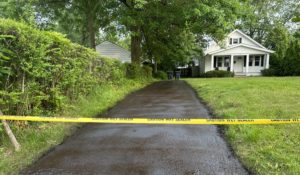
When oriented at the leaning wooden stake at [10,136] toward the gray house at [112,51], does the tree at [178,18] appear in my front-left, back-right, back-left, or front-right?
front-right

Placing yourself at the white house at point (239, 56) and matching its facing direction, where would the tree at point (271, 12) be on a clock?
The tree is roughly at 7 o'clock from the white house.

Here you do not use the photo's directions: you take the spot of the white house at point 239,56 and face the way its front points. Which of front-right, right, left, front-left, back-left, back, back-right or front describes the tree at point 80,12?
front-right

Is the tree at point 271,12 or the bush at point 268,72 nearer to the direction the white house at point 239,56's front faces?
the bush

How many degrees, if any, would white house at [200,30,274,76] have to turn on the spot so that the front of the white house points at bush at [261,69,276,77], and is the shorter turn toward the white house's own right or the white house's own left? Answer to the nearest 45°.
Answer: approximately 45° to the white house's own left

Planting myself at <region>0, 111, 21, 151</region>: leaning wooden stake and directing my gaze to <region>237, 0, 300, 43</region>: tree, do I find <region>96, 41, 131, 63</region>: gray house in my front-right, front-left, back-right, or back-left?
front-left

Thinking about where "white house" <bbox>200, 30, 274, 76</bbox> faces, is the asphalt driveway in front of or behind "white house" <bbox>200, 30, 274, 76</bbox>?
in front

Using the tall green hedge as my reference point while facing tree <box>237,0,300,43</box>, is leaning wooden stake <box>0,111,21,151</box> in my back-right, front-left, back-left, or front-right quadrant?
back-right

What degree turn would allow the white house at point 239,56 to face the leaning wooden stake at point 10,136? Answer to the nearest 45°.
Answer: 0° — it already faces it

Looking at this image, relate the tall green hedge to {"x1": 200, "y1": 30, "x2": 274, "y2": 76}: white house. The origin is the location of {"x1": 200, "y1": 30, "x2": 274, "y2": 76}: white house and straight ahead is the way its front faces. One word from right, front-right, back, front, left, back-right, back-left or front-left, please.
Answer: front

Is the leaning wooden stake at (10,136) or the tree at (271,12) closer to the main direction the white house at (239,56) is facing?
the leaning wooden stake

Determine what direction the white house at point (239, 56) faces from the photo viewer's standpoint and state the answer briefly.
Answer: facing the viewer
